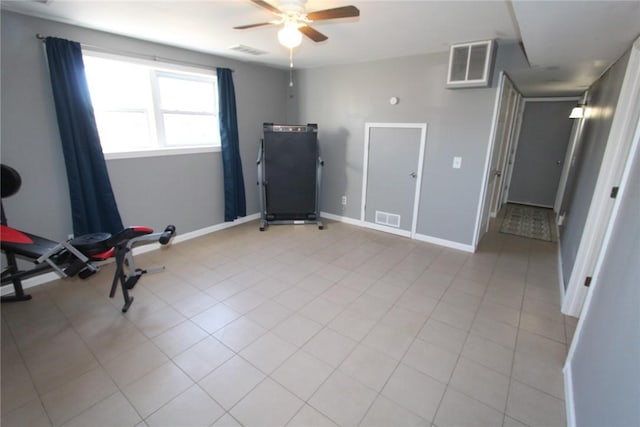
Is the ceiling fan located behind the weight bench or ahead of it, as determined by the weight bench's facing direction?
ahead

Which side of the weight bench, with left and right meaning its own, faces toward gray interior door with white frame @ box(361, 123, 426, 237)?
front

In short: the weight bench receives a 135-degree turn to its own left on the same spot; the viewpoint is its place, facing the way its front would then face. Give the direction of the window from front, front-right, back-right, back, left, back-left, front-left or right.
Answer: right

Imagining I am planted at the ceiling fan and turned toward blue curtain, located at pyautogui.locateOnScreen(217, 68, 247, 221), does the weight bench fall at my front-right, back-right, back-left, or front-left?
front-left

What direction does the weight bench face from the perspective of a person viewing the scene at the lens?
facing to the right of the viewer

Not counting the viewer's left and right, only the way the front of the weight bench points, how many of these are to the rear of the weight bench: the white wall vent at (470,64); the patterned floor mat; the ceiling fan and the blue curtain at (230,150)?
0

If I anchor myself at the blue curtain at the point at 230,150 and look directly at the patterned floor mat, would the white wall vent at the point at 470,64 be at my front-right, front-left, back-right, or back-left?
front-right

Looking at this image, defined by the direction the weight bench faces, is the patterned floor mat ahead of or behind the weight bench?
ahead

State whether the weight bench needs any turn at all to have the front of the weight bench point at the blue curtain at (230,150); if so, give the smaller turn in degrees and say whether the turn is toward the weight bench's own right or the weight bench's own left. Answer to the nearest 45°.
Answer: approximately 45° to the weight bench's own left

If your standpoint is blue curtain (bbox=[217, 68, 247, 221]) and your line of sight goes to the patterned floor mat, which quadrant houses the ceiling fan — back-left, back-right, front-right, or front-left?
front-right

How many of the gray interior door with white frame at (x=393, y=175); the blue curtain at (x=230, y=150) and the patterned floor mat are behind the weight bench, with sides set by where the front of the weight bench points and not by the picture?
0
